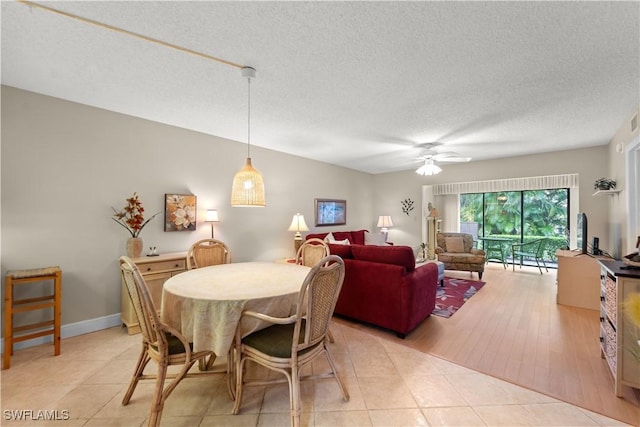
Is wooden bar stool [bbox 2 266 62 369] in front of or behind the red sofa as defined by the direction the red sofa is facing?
behind

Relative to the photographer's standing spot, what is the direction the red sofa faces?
facing away from the viewer and to the right of the viewer

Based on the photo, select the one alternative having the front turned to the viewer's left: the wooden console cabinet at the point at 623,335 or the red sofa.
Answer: the wooden console cabinet

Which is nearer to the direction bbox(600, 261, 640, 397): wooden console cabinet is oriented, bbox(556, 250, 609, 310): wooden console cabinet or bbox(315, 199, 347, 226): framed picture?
the framed picture

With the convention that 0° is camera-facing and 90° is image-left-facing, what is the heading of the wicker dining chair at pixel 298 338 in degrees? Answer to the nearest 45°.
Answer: approximately 135°

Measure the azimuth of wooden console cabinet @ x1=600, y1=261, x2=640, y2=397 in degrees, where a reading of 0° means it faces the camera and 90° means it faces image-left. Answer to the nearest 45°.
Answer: approximately 90°

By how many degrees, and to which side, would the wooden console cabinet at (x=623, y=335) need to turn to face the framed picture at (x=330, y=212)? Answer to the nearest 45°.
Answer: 0° — it already faces it

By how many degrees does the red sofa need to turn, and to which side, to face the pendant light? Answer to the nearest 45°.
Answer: approximately 180°

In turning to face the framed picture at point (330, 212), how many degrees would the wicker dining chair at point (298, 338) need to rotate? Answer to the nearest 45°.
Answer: approximately 45° to its right

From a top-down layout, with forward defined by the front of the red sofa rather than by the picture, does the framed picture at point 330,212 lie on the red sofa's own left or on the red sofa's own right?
on the red sofa's own left
